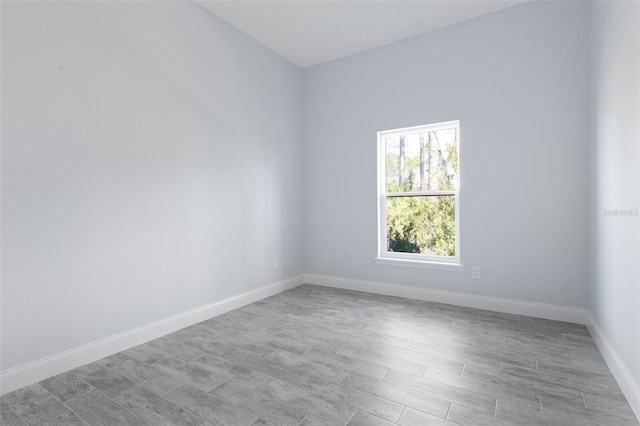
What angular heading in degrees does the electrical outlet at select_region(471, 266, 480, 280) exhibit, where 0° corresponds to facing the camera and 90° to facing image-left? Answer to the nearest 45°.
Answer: approximately 0°
